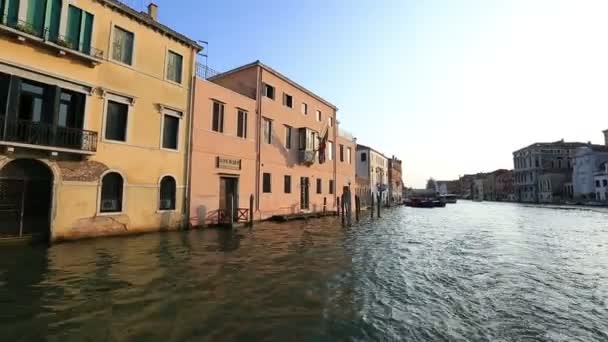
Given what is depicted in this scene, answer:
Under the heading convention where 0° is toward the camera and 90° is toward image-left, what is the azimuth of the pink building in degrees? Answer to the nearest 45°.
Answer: approximately 315°

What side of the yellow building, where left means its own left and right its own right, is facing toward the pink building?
left

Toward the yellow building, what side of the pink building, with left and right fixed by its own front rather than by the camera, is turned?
right

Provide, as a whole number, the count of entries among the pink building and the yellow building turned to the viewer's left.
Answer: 0

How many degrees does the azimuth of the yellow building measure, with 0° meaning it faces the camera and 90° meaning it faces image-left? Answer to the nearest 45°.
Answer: approximately 315°
